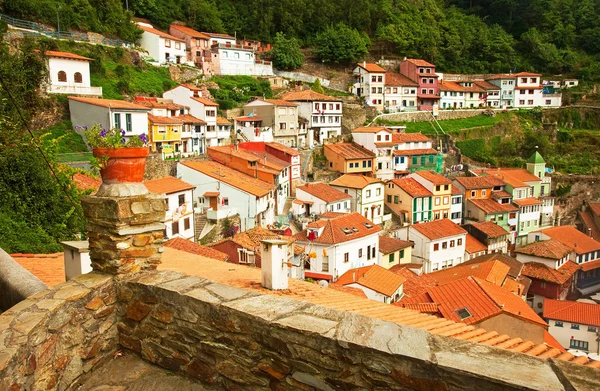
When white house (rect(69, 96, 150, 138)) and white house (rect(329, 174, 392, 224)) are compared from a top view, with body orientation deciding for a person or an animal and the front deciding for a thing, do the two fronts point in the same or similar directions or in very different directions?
same or similar directions

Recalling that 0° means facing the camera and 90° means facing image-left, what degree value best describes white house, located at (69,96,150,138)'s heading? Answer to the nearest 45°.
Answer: approximately 315°

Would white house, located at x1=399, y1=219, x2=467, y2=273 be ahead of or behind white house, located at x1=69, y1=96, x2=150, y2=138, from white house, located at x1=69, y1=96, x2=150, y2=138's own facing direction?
ahead

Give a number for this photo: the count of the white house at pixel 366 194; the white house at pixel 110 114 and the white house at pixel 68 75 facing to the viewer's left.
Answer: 0

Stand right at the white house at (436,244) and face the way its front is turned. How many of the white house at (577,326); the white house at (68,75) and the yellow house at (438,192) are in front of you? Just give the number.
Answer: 1

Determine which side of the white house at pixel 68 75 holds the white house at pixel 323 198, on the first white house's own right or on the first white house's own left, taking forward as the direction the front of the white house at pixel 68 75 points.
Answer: on the first white house's own left

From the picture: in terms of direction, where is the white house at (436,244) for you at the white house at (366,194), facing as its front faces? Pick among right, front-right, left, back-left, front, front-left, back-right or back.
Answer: front

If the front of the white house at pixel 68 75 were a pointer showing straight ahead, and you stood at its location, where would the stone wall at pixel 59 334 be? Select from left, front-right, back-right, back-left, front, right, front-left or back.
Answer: front

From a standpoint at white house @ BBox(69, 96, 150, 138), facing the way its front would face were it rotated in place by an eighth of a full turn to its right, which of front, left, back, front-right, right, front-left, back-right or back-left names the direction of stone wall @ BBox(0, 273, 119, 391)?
front

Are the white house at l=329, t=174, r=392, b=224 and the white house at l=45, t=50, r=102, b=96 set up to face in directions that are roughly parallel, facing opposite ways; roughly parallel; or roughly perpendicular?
roughly parallel

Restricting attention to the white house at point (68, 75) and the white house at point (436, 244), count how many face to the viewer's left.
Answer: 0

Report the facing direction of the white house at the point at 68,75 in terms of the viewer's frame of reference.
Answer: facing the viewer

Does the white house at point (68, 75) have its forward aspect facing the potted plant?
yes

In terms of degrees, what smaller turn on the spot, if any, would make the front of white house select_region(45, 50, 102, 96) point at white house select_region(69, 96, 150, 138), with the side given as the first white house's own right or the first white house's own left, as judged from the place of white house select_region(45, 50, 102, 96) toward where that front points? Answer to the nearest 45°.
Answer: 0° — it already faces it

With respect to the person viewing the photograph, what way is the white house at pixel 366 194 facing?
facing the viewer and to the right of the viewer

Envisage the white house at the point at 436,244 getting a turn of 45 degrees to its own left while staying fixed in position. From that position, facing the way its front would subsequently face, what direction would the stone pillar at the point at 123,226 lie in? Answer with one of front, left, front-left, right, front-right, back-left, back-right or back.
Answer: right

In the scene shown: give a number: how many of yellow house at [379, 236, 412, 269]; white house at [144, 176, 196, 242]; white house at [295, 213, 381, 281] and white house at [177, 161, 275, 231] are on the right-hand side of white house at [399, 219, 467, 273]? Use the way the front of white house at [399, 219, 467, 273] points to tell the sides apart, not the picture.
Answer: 4

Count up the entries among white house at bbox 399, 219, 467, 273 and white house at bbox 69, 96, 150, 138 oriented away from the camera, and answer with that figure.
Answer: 0
